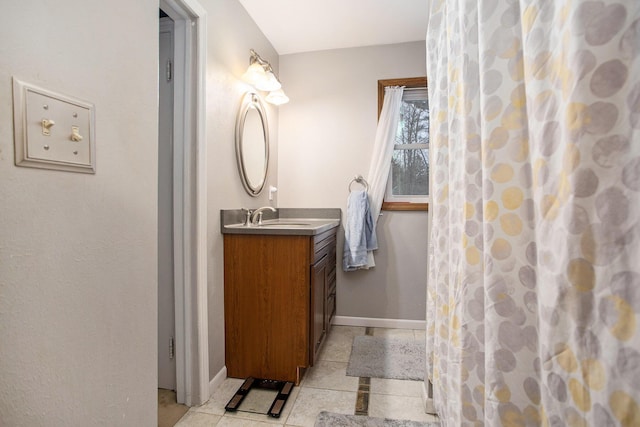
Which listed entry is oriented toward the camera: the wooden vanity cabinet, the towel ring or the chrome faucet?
the towel ring

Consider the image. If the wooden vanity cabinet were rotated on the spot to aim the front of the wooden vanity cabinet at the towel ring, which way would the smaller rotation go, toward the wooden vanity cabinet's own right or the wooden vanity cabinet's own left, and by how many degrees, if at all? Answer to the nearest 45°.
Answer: approximately 45° to the wooden vanity cabinet's own left

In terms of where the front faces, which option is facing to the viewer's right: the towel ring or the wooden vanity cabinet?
the wooden vanity cabinet

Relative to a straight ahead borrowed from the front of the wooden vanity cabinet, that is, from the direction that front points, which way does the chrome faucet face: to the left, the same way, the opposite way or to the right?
the same way

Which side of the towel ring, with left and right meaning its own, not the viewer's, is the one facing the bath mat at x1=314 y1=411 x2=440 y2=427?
front

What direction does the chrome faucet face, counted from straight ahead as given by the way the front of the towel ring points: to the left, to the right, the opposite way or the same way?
to the left

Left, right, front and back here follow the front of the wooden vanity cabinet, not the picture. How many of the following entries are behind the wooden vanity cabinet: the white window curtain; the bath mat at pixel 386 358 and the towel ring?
0

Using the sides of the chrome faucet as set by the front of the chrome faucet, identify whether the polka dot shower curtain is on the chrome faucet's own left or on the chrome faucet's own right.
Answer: on the chrome faucet's own right

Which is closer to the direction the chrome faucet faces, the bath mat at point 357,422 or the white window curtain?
the white window curtain

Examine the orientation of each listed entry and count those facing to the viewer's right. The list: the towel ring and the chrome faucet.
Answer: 1

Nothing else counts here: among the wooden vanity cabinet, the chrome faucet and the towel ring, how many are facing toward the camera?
1

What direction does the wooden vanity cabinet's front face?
to the viewer's right

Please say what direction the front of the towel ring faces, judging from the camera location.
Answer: facing the viewer

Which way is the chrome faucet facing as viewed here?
to the viewer's right
